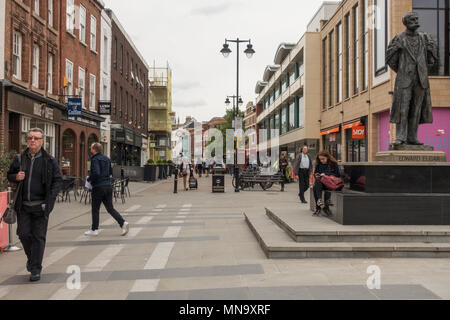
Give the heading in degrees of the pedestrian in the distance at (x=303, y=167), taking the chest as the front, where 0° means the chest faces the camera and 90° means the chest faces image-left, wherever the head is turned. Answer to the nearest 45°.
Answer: approximately 0°

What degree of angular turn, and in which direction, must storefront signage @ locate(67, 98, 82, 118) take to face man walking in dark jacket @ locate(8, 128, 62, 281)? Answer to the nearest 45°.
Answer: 0° — it already faces them

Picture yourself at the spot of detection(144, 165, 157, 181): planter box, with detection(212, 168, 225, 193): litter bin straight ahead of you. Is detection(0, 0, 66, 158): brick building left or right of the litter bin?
right

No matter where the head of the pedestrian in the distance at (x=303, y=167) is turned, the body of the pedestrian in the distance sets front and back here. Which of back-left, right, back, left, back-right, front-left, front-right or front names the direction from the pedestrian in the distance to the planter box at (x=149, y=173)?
back-right

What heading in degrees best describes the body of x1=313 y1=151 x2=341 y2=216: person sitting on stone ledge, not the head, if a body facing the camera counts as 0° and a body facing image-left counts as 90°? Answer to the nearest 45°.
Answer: approximately 45°

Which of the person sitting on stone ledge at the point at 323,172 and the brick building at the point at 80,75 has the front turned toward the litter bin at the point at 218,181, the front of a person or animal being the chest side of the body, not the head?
the brick building

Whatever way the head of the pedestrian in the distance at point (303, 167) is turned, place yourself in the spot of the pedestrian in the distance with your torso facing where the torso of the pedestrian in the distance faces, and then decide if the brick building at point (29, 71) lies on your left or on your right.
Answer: on your right
